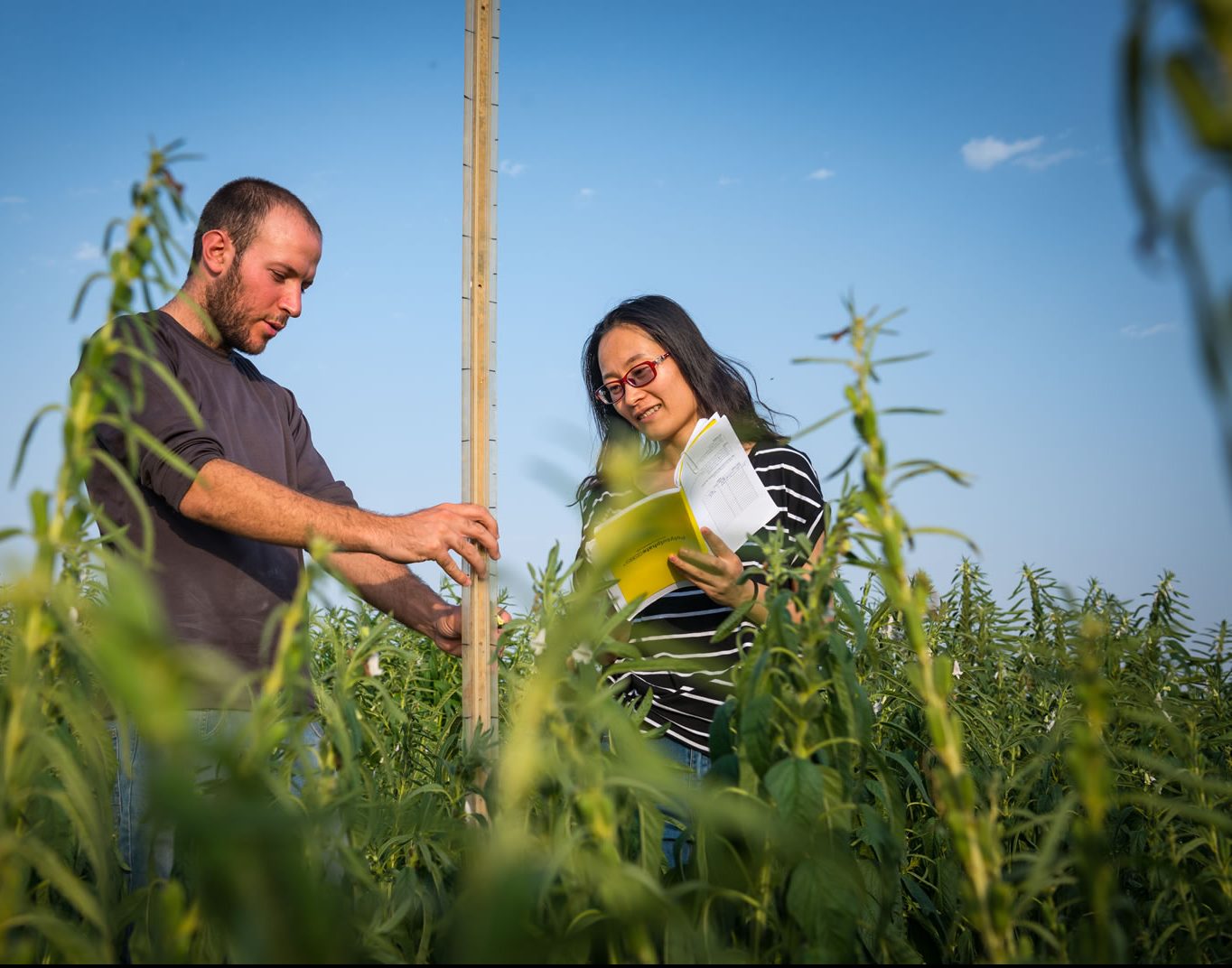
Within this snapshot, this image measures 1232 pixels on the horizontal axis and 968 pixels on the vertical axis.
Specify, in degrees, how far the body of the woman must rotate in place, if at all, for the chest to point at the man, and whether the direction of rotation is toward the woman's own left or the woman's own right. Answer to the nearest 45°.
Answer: approximately 45° to the woman's own right

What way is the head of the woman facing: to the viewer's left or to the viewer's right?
to the viewer's left

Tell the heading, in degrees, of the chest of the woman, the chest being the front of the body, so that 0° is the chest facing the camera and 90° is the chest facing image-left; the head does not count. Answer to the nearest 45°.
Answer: approximately 45°
